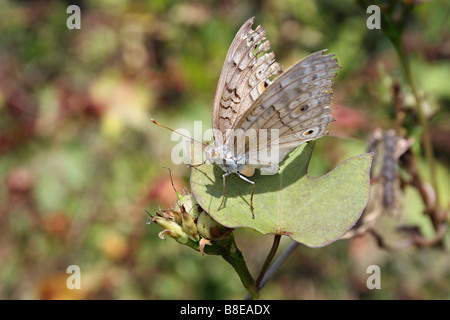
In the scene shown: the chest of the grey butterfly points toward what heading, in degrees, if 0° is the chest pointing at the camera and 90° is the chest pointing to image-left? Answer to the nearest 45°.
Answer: approximately 45°
